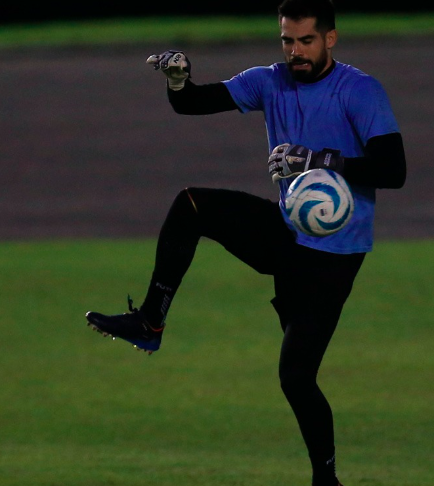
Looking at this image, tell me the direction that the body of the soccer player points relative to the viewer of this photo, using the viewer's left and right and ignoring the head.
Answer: facing the viewer and to the left of the viewer
